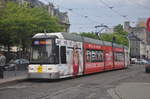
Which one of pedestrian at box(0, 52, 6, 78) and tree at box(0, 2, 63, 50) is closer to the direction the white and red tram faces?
the pedestrian

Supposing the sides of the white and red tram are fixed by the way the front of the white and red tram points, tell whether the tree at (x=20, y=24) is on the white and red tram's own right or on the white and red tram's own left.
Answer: on the white and red tram's own right

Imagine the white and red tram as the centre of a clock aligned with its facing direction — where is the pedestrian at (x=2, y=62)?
The pedestrian is roughly at 1 o'clock from the white and red tram.

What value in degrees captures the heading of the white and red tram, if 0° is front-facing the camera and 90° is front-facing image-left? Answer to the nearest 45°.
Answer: approximately 45°
